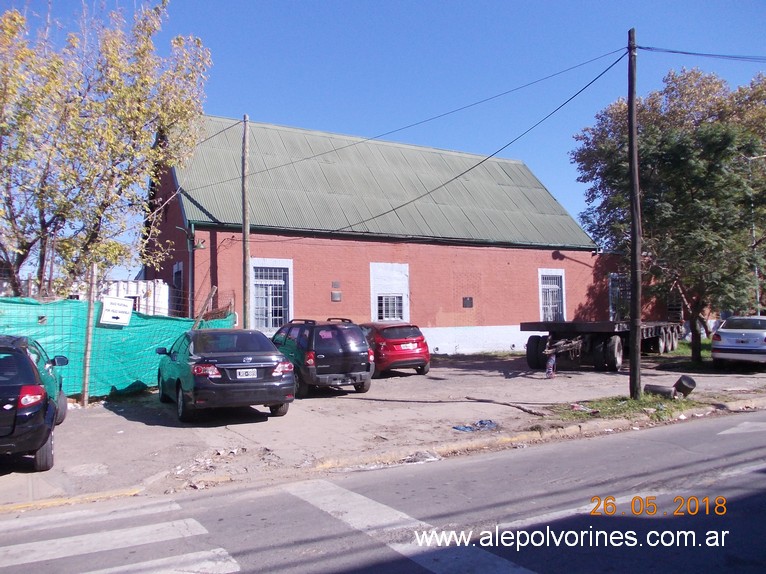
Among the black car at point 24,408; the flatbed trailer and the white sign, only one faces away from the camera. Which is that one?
the black car

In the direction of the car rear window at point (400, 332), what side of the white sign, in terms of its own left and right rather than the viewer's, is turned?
left

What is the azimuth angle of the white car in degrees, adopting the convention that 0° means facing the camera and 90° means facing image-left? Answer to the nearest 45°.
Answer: approximately 180°

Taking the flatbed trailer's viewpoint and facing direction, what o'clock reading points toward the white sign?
The white sign is roughly at 12 o'clock from the flatbed trailer.

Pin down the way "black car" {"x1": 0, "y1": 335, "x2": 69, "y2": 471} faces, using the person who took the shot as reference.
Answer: facing away from the viewer

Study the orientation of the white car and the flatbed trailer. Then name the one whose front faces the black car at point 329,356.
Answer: the flatbed trailer

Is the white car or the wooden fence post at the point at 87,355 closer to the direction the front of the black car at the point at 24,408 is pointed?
the wooden fence post

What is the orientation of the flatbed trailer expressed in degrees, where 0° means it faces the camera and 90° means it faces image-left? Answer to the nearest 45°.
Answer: approximately 45°

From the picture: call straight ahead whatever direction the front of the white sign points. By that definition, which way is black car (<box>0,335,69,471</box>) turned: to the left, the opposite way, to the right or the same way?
the opposite way
